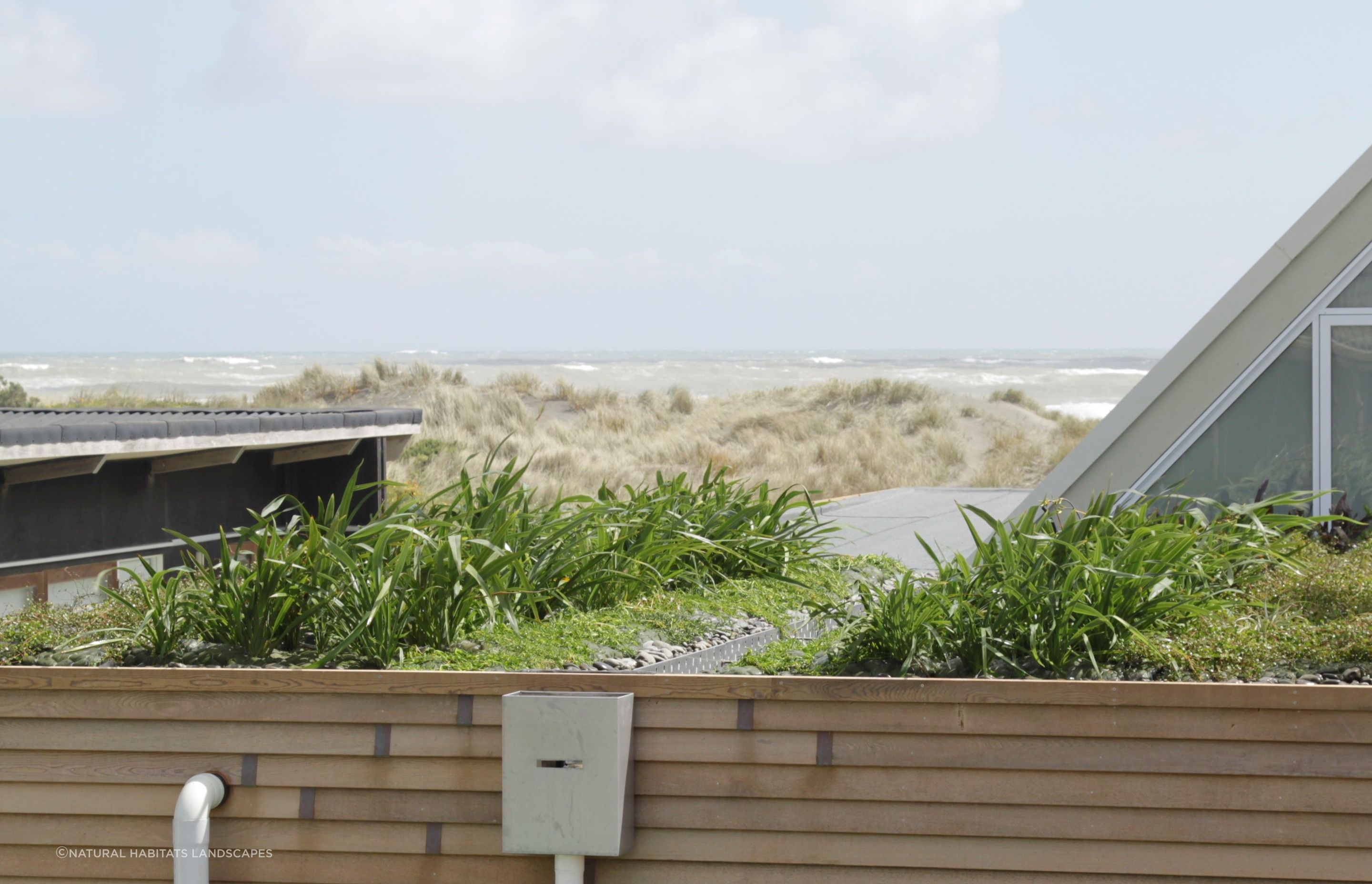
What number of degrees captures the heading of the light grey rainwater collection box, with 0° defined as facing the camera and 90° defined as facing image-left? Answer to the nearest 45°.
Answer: approximately 0°

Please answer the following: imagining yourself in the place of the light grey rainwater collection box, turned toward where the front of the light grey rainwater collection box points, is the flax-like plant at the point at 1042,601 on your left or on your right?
on your left

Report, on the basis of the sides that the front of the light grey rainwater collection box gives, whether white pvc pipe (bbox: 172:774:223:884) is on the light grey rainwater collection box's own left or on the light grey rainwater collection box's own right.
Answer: on the light grey rainwater collection box's own right

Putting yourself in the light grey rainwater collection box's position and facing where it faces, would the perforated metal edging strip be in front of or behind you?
behind

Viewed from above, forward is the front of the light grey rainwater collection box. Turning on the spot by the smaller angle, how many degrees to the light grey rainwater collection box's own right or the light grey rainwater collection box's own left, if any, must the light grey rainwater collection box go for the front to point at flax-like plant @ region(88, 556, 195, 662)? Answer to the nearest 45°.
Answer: approximately 135° to the light grey rainwater collection box's own right
